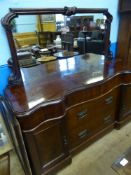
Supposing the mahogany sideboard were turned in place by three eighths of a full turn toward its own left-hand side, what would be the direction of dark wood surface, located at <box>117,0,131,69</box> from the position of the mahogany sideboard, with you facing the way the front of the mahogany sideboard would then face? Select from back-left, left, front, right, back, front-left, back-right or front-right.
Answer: front-right

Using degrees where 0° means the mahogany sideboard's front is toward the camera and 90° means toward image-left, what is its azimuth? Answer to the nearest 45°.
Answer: approximately 315°
